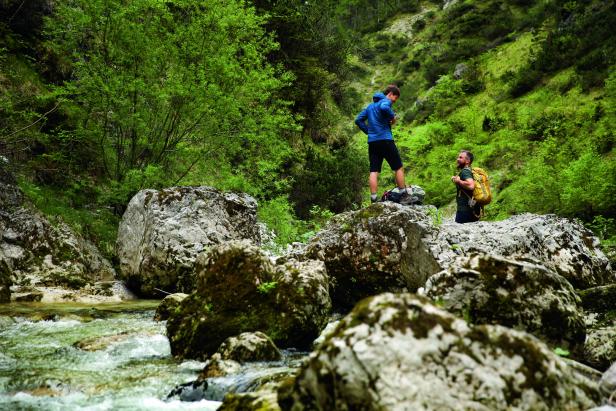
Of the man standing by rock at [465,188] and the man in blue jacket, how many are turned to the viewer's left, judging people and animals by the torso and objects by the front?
1

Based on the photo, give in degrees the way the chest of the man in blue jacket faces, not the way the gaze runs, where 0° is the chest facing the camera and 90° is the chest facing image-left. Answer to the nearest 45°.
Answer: approximately 225°

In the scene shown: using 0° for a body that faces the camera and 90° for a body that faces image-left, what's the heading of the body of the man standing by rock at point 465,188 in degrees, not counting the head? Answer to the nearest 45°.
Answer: approximately 90°

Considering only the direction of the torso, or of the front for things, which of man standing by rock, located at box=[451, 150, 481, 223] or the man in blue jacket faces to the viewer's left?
the man standing by rock

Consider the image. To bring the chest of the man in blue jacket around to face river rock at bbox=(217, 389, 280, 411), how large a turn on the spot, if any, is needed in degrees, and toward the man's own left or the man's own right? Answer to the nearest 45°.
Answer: approximately 135° to the man's own right

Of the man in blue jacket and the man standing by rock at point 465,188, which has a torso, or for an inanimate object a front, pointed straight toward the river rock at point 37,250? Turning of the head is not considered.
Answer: the man standing by rock

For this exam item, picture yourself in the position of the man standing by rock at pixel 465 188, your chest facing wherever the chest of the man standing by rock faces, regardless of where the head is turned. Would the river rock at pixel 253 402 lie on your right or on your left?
on your left

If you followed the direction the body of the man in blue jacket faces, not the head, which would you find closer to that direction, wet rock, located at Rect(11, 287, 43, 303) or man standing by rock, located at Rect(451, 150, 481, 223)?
the man standing by rock

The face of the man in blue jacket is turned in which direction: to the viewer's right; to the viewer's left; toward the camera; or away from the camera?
to the viewer's right

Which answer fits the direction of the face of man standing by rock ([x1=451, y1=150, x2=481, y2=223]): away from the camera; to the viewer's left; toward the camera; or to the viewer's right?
to the viewer's left

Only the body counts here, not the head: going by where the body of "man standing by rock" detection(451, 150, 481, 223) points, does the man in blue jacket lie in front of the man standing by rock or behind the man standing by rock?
in front

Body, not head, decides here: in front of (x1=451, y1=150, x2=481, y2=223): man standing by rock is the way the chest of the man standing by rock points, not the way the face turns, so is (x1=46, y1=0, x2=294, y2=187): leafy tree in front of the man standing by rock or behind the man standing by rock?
in front

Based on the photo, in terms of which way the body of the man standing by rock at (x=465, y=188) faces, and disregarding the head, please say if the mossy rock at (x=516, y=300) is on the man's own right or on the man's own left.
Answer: on the man's own left
